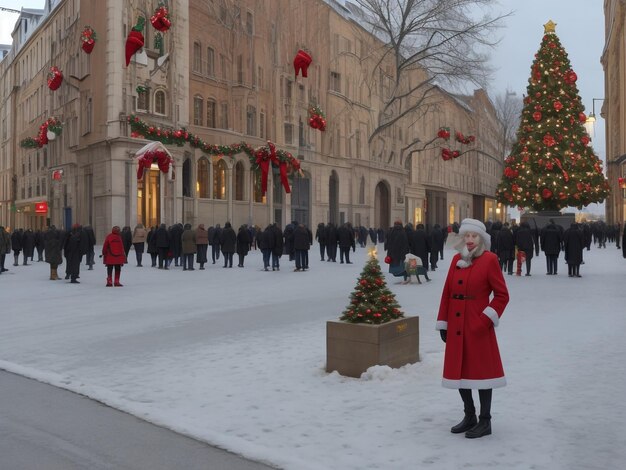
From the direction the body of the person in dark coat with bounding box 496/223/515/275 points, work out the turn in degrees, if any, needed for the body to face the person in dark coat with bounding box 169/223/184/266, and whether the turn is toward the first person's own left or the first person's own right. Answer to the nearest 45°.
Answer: approximately 90° to the first person's own left

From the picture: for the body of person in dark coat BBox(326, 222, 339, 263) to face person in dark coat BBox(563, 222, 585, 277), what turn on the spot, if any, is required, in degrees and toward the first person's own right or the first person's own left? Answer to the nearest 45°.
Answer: approximately 135° to the first person's own right

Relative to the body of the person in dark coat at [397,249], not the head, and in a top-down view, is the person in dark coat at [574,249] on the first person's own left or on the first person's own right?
on the first person's own right

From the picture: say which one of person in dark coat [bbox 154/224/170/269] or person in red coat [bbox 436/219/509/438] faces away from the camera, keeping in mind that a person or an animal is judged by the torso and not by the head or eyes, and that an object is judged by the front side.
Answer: the person in dark coat

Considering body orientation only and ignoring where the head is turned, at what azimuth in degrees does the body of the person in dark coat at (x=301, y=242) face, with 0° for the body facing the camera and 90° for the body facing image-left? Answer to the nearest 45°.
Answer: approximately 180°

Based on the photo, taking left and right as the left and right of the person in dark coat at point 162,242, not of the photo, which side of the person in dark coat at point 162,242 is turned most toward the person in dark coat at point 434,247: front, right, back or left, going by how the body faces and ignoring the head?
right

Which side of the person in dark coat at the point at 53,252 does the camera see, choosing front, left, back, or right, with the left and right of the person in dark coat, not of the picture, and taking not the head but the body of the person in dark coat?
back

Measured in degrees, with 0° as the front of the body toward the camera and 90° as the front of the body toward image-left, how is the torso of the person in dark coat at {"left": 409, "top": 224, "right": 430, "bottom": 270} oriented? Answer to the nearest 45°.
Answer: approximately 180°

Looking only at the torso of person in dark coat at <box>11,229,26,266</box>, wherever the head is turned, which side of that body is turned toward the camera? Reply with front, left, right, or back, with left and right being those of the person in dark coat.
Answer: back

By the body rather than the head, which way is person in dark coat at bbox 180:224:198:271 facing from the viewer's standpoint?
away from the camera

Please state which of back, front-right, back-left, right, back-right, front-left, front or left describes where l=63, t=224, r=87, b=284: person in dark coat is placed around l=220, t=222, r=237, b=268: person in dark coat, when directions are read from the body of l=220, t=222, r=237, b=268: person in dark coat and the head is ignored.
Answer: back-left

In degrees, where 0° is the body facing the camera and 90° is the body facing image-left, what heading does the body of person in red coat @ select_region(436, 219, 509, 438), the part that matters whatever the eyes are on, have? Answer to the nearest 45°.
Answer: approximately 45°

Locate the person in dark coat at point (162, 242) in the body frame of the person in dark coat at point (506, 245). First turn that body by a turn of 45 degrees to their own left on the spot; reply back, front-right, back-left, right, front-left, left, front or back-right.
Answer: front-left

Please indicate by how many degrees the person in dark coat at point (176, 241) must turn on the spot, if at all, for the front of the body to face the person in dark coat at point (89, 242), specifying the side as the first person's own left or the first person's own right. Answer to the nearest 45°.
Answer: approximately 90° to the first person's own left
